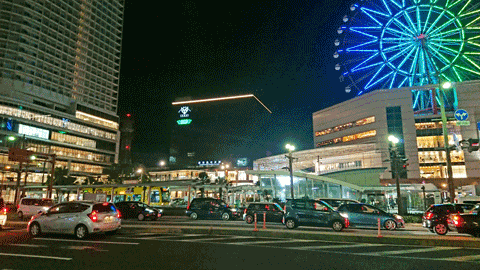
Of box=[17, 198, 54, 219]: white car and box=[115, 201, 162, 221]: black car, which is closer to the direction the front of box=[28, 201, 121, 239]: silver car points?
the white car
